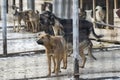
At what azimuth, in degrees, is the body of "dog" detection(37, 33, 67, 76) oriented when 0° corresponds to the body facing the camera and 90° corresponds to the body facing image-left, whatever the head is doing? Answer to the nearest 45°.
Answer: approximately 45°

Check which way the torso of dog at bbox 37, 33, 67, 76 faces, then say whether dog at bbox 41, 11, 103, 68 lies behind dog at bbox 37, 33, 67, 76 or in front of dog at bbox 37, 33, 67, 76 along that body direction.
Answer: behind

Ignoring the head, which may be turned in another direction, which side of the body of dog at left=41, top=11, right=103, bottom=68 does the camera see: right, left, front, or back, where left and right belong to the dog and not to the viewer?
left

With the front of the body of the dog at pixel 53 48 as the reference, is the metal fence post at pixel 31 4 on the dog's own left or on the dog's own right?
on the dog's own right

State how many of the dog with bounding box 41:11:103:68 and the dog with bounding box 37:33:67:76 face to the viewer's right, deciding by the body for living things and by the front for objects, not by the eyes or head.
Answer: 0
